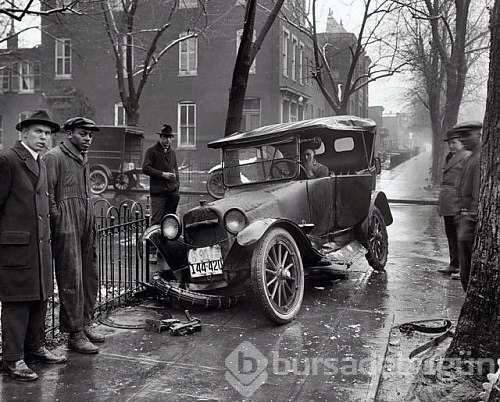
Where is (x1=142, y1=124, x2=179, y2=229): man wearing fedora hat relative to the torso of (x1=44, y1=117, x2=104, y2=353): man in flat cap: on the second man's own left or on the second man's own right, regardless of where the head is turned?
on the second man's own left

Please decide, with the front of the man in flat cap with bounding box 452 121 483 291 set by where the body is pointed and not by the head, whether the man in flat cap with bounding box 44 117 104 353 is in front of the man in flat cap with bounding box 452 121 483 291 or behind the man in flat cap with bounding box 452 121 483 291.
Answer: in front

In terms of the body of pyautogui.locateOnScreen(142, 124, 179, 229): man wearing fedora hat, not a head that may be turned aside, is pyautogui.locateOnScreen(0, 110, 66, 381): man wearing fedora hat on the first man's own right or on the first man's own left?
on the first man's own right

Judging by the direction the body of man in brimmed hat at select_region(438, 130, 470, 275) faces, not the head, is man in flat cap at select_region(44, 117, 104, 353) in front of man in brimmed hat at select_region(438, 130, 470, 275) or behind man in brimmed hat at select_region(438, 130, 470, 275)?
in front

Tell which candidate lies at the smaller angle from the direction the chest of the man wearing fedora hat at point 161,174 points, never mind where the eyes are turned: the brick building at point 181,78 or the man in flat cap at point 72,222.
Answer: the man in flat cap

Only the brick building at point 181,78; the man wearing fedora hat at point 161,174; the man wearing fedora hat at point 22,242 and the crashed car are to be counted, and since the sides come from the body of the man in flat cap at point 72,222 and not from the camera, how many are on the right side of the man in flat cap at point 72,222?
1

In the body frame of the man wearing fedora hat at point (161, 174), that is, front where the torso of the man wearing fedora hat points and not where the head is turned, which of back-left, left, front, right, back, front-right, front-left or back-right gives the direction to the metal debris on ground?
front-right

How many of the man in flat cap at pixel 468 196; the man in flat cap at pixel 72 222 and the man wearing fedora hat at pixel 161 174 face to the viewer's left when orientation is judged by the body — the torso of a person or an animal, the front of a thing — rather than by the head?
1

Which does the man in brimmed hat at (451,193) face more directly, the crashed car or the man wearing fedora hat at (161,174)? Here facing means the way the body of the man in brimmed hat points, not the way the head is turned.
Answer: the crashed car

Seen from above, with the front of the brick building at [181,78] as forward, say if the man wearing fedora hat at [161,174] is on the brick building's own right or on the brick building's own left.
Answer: on the brick building's own right

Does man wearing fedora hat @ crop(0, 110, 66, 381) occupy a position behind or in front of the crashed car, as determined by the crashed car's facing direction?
in front

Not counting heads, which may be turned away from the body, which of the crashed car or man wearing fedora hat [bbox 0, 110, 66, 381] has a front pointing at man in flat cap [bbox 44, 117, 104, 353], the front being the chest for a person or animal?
the crashed car

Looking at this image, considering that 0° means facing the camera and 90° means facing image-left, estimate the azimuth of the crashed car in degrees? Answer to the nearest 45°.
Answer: approximately 45°

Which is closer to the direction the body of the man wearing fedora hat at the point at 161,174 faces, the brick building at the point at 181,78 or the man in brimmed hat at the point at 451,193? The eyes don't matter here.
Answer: the man in brimmed hat

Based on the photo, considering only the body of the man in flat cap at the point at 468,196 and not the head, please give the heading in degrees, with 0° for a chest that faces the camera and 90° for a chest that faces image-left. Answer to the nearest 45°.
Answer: approximately 90°
